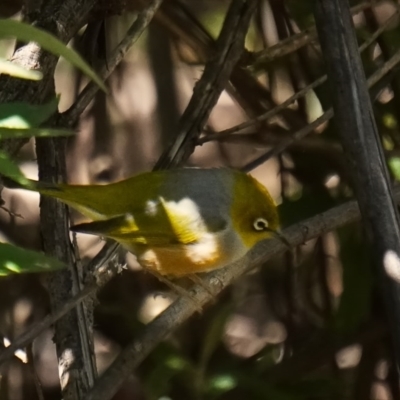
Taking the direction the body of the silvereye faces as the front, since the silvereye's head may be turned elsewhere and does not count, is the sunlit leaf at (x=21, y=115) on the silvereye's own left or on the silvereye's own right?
on the silvereye's own right

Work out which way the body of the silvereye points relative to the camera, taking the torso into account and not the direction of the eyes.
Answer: to the viewer's right

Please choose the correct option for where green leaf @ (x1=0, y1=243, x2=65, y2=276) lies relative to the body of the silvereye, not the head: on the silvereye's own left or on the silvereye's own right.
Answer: on the silvereye's own right

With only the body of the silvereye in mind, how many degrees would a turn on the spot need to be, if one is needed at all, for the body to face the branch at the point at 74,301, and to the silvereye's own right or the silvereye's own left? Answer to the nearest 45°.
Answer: approximately 135° to the silvereye's own right
